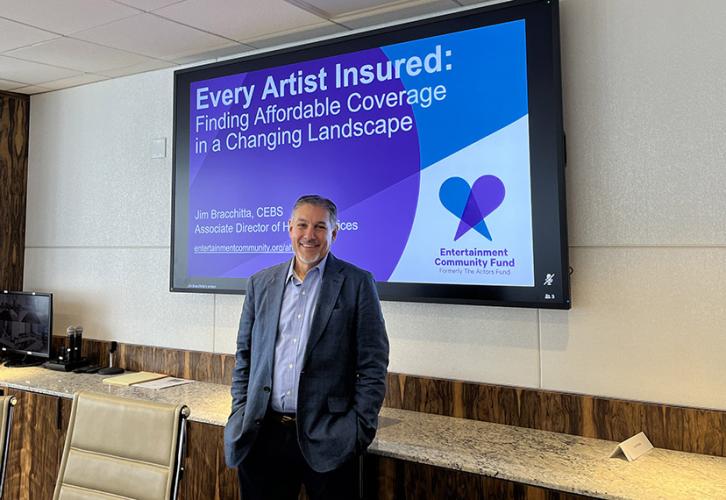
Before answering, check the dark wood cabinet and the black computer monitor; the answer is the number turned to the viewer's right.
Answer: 0

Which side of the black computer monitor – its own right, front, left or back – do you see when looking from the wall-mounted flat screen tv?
left

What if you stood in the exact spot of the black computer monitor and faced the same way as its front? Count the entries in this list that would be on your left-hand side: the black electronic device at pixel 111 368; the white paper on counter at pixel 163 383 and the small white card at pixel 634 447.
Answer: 3

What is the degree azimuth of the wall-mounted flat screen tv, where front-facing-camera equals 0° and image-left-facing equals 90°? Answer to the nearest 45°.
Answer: approximately 45°

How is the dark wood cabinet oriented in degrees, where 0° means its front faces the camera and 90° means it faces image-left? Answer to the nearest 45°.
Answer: approximately 45°

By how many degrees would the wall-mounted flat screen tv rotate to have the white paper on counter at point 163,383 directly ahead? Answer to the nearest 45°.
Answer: approximately 90° to its right

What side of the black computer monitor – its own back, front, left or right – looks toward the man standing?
left
